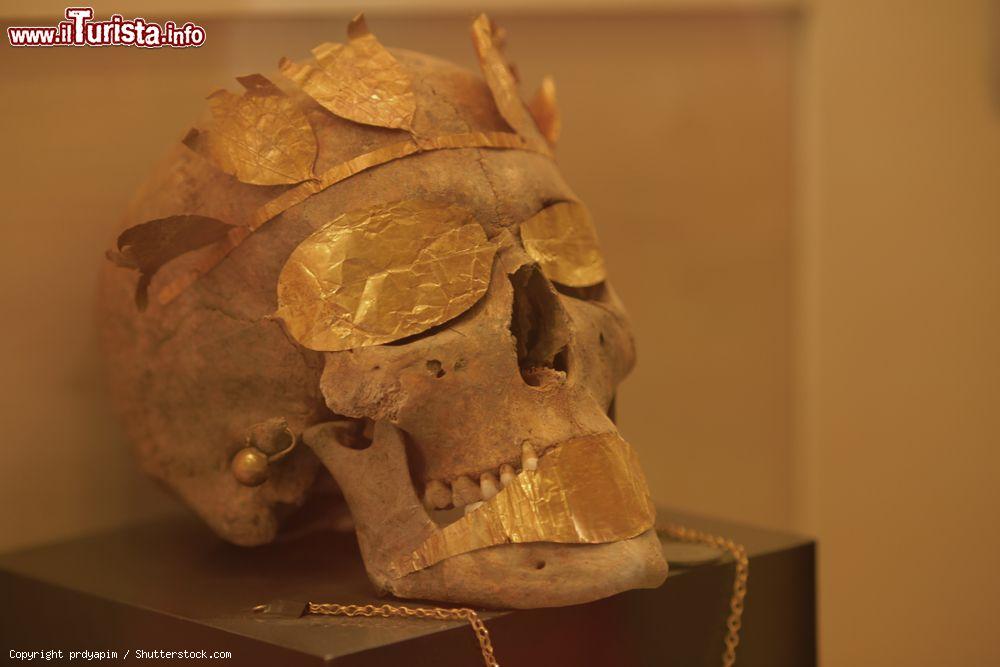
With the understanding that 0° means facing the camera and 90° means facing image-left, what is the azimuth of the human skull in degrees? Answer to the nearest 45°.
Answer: approximately 315°
